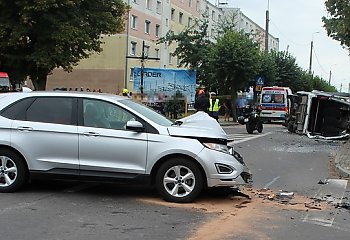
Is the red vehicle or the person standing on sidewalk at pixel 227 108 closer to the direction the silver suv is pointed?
the person standing on sidewalk

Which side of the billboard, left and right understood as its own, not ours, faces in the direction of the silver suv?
front

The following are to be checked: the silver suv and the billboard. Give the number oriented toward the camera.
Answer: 1

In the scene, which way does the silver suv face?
to the viewer's right

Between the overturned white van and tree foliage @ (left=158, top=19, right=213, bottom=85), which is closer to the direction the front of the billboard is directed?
the overturned white van

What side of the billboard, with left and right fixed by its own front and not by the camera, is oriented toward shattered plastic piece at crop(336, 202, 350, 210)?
front

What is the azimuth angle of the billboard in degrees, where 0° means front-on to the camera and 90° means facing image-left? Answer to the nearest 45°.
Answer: approximately 0°

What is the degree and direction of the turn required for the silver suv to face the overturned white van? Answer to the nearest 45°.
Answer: approximately 45° to its left

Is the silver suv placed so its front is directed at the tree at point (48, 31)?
no
